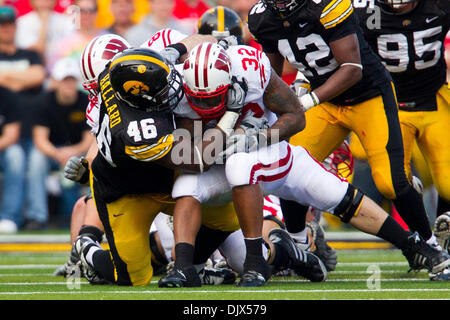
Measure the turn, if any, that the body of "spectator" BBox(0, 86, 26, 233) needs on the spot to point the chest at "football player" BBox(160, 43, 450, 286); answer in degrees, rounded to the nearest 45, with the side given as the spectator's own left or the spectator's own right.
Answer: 0° — they already face them

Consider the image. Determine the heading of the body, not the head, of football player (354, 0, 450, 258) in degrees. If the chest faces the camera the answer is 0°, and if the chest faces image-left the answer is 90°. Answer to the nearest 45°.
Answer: approximately 0°

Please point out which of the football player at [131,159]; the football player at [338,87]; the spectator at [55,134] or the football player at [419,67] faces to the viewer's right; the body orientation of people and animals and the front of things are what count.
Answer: the football player at [131,159]

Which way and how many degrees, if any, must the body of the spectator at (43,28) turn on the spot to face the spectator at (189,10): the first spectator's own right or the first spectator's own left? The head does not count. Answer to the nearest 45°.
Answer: approximately 90° to the first spectator's own left

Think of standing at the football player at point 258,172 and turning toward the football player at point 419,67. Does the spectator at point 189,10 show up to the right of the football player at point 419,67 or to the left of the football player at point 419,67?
left

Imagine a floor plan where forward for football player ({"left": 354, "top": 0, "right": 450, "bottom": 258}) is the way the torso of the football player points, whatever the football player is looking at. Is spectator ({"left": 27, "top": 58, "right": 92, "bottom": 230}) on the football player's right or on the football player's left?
on the football player's right
